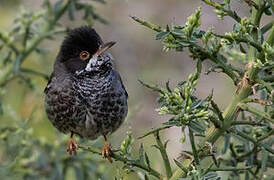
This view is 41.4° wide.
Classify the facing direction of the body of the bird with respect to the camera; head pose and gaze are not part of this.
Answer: toward the camera
